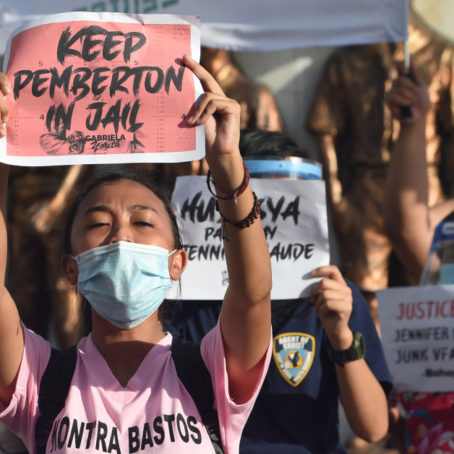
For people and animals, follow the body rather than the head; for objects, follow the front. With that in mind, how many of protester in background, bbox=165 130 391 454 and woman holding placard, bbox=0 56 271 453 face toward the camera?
2

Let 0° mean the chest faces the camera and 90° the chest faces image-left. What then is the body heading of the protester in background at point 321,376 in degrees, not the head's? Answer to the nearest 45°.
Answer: approximately 0°

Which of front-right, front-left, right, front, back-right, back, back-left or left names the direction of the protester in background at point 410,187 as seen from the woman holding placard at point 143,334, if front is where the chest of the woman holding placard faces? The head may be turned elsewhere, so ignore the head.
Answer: back-left

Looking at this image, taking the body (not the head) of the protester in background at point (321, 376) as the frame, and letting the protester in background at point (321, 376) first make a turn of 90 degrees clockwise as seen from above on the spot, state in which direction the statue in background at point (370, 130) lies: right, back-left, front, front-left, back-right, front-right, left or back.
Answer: right

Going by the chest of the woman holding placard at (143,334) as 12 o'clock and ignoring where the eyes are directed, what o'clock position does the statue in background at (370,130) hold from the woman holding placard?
The statue in background is roughly at 7 o'clock from the woman holding placard.

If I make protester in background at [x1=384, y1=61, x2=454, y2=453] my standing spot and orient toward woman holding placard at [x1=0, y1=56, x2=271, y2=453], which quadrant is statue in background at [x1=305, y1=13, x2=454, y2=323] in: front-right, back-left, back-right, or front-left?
back-right

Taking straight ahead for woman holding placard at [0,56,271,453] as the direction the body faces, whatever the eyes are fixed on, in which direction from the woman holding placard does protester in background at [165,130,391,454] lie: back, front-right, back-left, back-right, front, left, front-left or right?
back-left

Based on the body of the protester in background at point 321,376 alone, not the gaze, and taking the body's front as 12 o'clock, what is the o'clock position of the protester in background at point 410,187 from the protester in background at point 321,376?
the protester in background at point 410,187 is roughly at 7 o'clock from the protester in background at point 321,376.
